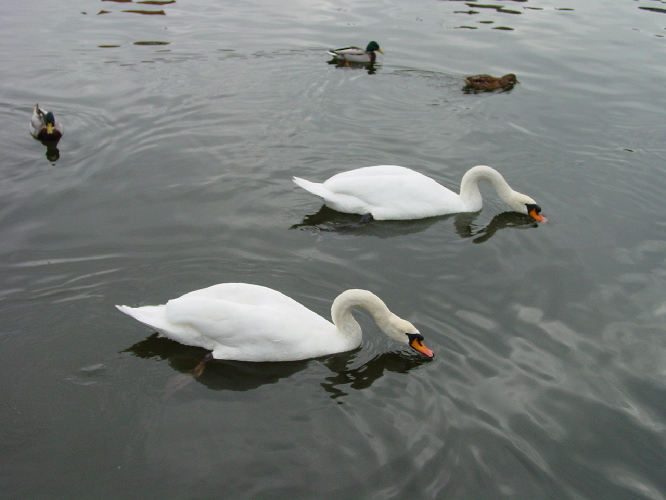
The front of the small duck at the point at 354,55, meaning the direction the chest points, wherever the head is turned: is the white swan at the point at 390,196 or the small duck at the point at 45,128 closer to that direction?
the white swan

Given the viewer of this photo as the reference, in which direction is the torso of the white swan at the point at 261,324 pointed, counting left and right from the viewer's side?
facing to the right of the viewer

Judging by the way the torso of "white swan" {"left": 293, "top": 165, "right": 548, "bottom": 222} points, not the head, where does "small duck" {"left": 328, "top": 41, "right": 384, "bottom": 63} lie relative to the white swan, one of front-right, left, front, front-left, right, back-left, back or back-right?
left

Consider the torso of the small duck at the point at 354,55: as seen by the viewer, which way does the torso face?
to the viewer's right

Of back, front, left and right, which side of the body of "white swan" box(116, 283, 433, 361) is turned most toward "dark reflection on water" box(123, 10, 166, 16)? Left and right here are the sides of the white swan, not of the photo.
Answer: left

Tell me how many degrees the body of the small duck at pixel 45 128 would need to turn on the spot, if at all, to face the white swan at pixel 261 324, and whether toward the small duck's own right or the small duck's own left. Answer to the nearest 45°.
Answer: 0° — it already faces it

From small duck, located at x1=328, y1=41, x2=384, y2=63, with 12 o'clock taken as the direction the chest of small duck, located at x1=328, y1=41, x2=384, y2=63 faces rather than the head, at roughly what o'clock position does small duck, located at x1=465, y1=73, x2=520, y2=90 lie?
small duck, located at x1=465, y1=73, x2=520, y2=90 is roughly at 1 o'clock from small duck, located at x1=328, y1=41, x2=384, y2=63.

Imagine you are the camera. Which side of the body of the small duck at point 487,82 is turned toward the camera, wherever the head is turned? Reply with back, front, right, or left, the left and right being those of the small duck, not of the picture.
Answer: right

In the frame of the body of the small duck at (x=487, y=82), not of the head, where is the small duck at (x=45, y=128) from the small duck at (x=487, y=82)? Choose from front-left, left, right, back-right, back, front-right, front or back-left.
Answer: back-right

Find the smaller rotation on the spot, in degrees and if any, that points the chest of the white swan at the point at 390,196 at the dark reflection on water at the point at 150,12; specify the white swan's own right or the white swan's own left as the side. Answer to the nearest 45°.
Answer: approximately 135° to the white swan's own left

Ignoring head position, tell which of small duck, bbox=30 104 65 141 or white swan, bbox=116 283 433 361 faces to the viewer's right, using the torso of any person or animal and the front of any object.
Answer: the white swan
